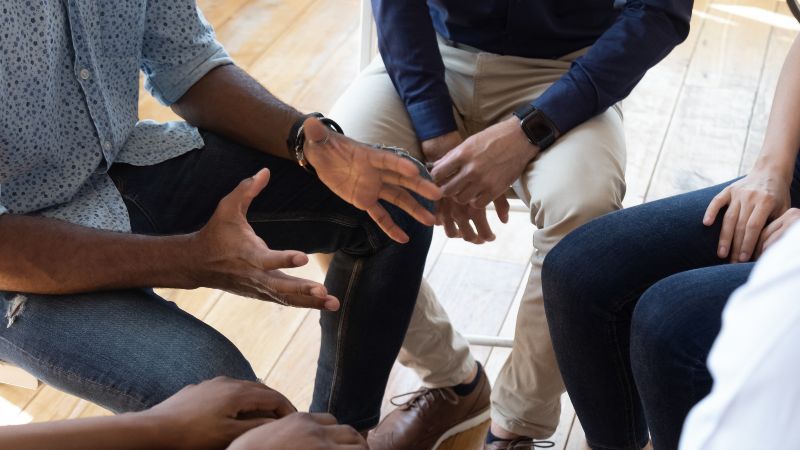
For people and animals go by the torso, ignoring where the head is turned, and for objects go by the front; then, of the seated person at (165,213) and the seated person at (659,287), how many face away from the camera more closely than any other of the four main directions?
0

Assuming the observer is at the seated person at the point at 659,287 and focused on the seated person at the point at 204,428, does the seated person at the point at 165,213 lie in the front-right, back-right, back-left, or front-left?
front-right

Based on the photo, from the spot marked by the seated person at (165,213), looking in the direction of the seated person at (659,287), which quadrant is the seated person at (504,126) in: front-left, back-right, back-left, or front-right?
front-left

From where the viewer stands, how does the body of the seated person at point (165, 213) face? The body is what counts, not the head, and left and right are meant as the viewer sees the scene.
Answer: facing the viewer and to the right of the viewer

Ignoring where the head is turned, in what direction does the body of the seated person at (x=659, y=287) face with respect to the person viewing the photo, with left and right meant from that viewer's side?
facing the viewer and to the left of the viewer

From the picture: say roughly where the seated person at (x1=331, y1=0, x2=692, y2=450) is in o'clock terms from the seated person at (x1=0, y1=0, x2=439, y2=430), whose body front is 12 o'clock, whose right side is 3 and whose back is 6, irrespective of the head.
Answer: the seated person at (x1=331, y1=0, x2=692, y2=450) is roughly at 10 o'clock from the seated person at (x1=0, y1=0, x2=439, y2=430).

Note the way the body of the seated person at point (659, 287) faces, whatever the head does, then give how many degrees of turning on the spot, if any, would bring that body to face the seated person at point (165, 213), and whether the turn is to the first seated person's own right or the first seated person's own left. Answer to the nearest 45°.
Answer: approximately 45° to the first seated person's own right

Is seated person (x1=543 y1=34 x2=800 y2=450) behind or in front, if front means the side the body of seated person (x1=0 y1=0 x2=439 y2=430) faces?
in front

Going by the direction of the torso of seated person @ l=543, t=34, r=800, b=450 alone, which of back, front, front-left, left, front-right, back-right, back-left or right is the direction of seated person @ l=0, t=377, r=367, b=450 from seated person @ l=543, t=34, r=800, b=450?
front
